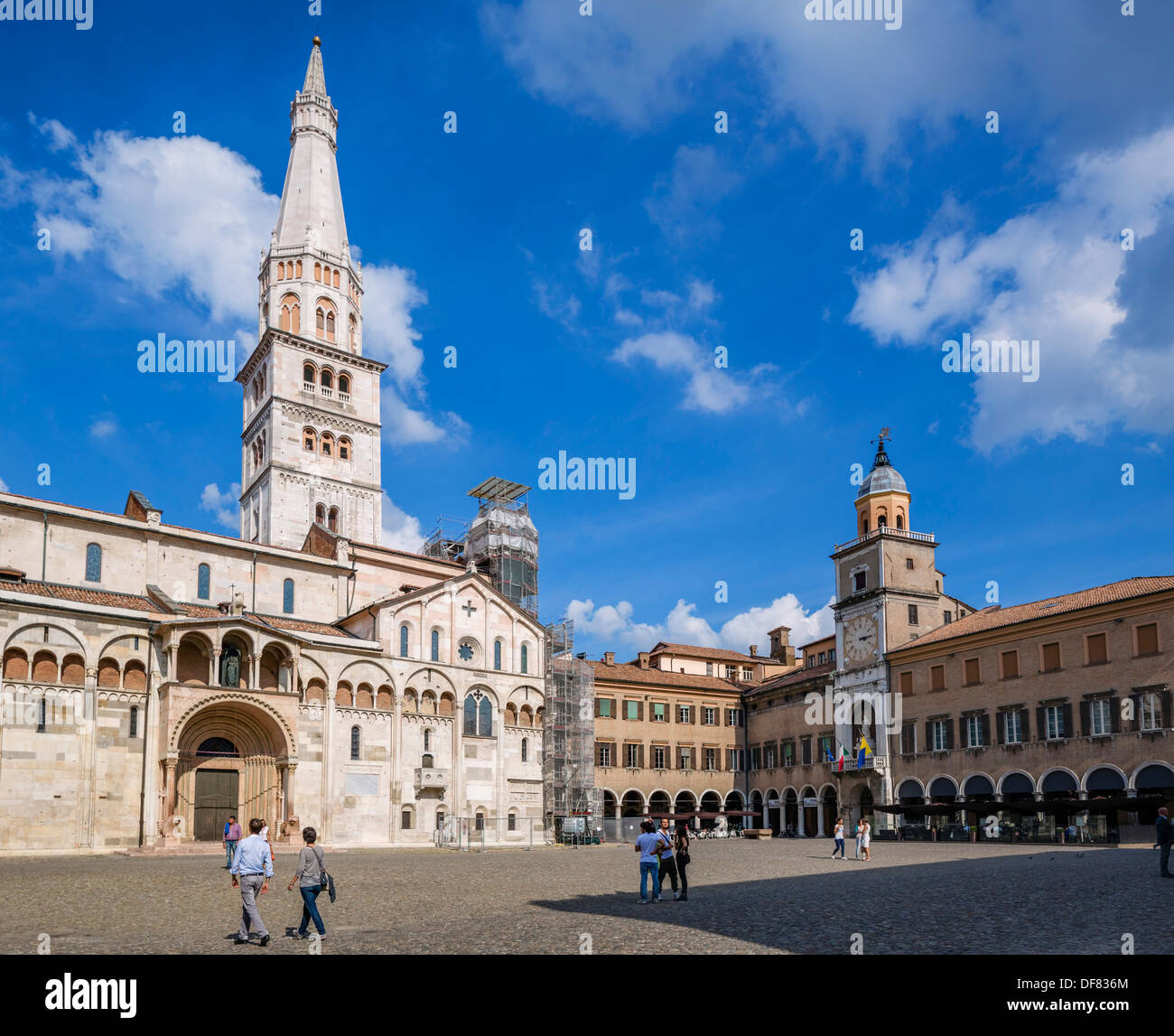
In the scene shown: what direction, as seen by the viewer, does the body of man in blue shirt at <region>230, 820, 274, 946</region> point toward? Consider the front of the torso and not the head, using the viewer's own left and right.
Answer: facing away from the viewer

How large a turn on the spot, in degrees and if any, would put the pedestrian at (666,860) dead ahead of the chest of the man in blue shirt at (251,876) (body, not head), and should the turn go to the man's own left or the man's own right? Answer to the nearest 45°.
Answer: approximately 45° to the man's own right

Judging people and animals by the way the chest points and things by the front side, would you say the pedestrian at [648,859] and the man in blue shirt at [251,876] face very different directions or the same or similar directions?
same or similar directions

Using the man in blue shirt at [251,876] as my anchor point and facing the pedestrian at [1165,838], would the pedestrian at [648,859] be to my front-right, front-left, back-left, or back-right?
front-left
